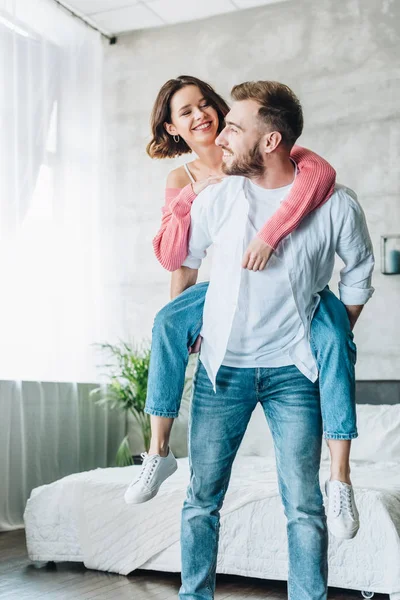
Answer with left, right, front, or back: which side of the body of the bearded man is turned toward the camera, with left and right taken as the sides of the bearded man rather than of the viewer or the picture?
front

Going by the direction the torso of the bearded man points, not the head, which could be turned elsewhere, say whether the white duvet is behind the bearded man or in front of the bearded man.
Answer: behind

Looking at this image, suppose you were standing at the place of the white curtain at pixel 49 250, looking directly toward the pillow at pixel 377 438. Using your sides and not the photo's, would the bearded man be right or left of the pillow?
right

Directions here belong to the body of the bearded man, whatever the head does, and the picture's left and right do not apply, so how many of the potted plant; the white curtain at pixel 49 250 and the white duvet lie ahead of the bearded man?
0

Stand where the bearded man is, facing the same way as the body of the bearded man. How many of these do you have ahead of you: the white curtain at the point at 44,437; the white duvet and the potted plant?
0

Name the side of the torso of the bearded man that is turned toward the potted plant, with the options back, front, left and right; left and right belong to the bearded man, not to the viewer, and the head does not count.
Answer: back

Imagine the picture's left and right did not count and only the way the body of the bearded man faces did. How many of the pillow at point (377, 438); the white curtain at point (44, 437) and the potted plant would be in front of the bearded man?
0

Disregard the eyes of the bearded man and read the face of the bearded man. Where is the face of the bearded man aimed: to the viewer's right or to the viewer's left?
to the viewer's left

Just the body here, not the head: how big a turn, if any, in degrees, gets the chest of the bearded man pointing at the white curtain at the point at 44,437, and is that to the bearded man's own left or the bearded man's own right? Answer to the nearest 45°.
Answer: approximately 135° to the bearded man's own right

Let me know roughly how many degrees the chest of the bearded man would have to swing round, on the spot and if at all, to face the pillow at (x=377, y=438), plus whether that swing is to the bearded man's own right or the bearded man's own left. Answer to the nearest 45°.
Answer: approximately 180°

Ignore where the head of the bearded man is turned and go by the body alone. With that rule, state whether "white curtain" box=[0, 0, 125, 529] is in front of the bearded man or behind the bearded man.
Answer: behind
